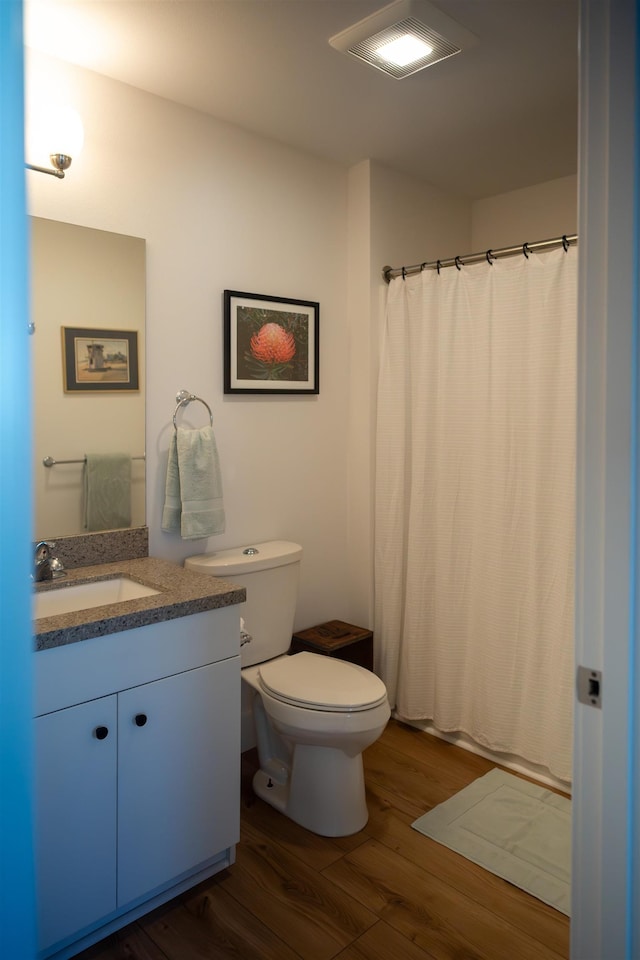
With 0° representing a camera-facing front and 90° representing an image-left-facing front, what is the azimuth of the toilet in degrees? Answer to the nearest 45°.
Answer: approximately 315°

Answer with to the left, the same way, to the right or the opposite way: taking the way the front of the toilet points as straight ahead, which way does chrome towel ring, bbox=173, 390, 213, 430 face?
the same way

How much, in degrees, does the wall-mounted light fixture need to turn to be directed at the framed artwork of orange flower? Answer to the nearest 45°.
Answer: approximately 90° to its left

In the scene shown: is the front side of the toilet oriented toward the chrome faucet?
no

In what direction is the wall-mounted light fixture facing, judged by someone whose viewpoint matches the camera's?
facing the viewer and to the right of the viewer

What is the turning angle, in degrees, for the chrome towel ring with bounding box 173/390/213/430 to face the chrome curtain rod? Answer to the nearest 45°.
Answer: approximately 45° to its left

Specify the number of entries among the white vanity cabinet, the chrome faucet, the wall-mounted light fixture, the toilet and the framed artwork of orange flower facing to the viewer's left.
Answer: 0
